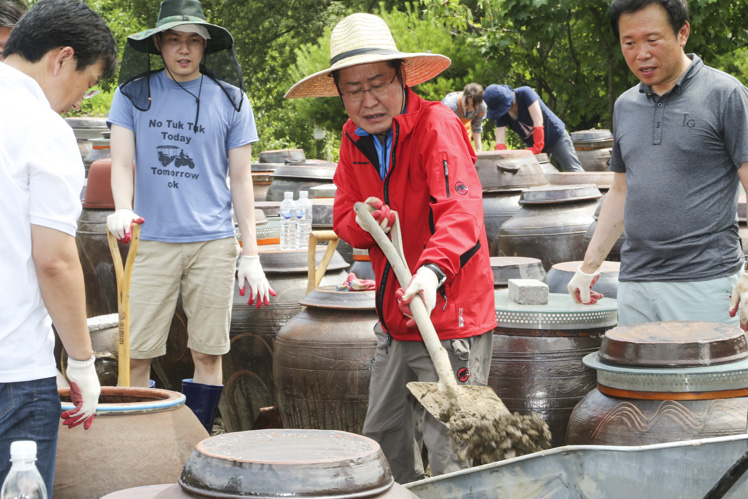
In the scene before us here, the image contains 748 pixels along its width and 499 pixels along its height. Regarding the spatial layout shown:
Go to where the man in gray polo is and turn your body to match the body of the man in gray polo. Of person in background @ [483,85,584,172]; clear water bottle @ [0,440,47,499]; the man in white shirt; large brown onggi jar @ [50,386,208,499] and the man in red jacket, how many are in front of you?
4

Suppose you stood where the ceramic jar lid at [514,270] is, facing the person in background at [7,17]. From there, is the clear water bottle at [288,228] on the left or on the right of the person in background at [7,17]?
right

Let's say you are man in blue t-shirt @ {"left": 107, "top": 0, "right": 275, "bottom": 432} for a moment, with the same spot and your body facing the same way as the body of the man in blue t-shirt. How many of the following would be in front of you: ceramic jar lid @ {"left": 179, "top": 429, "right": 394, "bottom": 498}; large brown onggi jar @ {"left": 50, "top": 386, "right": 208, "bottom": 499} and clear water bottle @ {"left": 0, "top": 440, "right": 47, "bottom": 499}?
3

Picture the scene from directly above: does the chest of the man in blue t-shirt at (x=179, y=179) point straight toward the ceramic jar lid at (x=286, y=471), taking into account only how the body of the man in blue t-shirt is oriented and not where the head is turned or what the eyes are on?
yes

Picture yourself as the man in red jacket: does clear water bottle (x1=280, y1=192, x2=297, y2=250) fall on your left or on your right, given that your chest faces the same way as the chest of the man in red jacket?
on your right

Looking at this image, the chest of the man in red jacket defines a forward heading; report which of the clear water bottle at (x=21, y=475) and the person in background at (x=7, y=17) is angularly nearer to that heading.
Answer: the clear water bottle

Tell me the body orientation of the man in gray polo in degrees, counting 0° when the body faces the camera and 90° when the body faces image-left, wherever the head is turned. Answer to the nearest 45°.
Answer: approximately 45°
